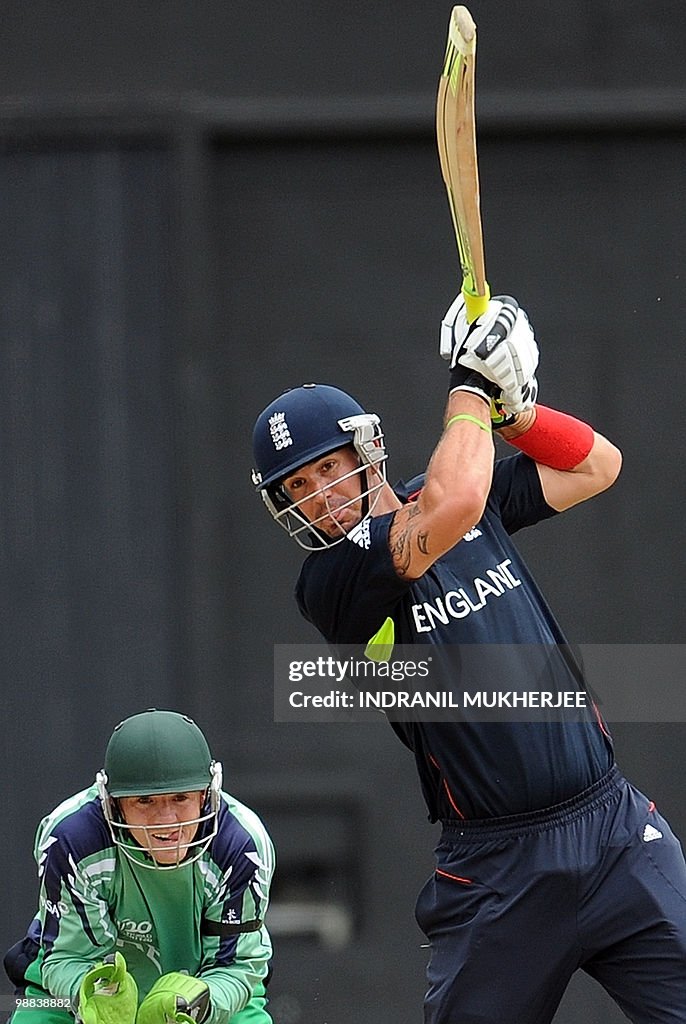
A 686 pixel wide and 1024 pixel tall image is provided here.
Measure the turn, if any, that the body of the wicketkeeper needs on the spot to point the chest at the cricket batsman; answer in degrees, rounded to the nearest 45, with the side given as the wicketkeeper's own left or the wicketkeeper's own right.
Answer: approximately 45° to the wicketkeeper's own left

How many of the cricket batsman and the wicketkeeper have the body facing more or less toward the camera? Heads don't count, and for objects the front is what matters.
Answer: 2

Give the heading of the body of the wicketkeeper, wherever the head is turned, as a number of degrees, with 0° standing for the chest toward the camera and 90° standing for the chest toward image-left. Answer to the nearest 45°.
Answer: approximately 0°

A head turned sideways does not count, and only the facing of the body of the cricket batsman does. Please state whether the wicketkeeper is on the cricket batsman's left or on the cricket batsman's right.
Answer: on the cricket batsman's right
